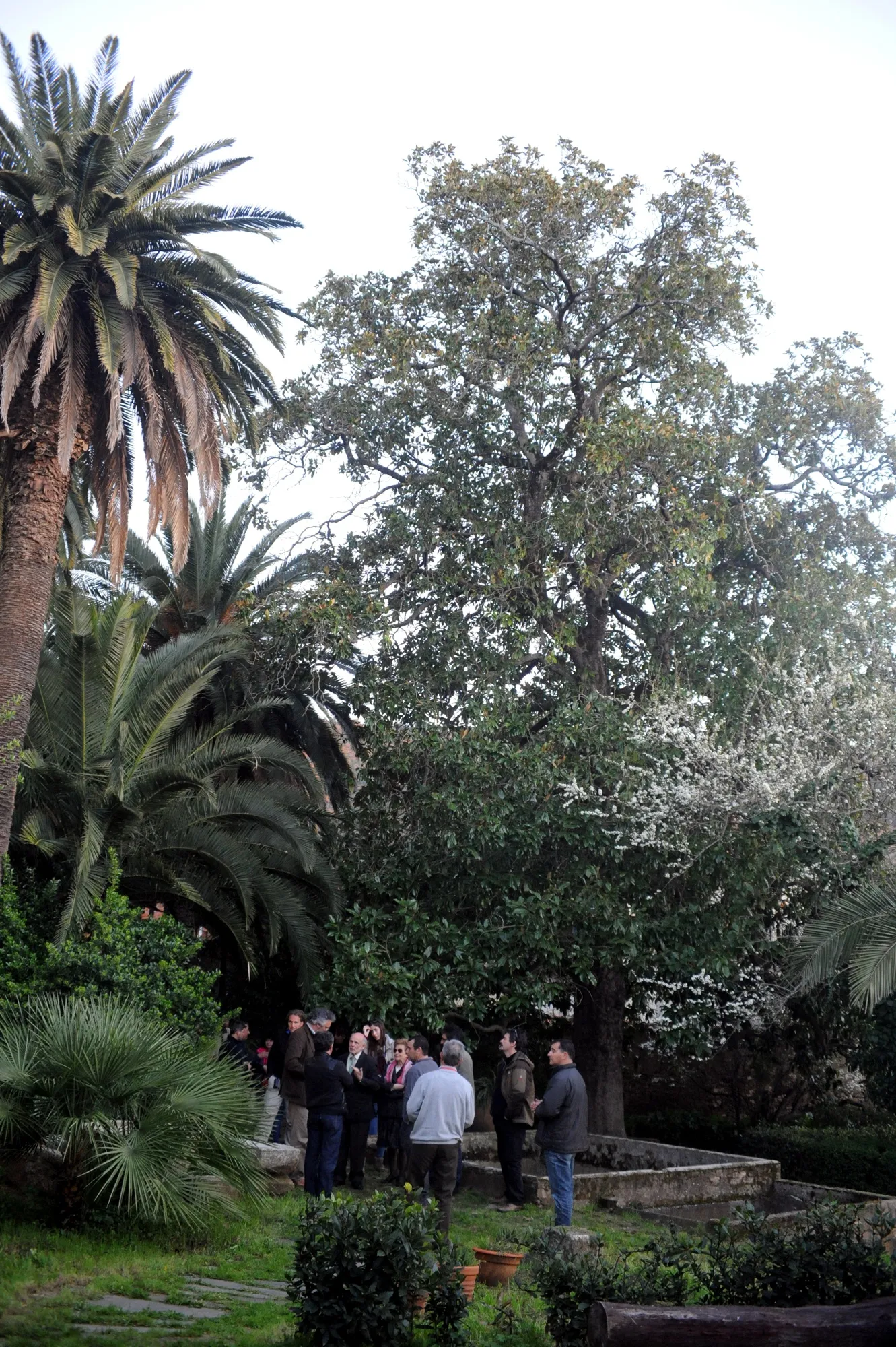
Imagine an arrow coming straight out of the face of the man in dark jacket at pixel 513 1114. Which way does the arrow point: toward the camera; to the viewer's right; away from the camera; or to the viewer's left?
to the viewer's left

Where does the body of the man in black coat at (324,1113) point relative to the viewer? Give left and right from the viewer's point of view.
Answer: facing away from the viewer and to the right of the viewer

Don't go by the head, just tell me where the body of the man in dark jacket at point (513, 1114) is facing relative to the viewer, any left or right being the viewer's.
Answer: facing to the left of the viewer

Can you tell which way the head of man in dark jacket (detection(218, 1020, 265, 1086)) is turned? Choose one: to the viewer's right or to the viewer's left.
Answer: to the viewer's right

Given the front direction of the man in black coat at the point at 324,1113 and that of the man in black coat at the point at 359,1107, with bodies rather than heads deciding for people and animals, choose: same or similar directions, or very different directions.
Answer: very different directions

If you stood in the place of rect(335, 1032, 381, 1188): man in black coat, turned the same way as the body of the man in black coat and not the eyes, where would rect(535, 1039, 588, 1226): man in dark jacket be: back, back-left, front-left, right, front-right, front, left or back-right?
left

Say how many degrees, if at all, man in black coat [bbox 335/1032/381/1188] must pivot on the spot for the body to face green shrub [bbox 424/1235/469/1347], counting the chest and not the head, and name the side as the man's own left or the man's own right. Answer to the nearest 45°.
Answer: approximately 45° to the man's own left

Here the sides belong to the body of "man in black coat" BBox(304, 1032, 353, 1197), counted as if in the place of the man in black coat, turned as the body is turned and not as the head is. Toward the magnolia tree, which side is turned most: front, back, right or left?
front

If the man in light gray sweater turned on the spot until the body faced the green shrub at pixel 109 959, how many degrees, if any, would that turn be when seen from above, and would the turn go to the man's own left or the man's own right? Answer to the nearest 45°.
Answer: approximately 45° to the man's own left

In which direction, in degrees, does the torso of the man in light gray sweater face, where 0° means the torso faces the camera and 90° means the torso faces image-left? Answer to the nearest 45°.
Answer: approximately 180°

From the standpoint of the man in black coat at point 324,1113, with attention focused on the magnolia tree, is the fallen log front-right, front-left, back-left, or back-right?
back-right
